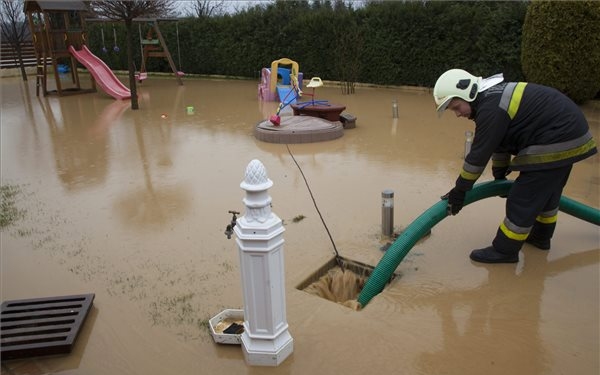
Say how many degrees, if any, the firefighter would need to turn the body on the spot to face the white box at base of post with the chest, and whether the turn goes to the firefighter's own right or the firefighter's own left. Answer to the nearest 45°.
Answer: approximately 45° to the firefighter's own left

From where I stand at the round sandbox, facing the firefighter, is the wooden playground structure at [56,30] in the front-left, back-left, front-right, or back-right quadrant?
back-right

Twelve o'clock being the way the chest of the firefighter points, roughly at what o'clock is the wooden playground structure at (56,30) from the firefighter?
The wooden playground structure is roughly at 1 o'clock from the firefighter.

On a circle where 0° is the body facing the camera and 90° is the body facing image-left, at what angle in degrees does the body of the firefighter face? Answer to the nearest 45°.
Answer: approximately 90°

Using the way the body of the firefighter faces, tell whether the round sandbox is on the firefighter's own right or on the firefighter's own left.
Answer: on the firefighter's own right

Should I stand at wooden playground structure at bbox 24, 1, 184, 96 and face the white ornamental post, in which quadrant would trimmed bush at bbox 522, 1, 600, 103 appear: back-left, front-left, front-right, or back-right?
front-left

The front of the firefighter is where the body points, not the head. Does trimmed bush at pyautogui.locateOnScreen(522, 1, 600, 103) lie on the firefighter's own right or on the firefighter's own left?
on the firefighter's own right

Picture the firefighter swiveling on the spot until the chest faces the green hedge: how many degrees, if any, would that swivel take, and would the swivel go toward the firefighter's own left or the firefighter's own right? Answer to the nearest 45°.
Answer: approximately 90° to the firefighter's own right

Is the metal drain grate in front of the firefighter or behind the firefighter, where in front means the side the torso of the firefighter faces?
in front

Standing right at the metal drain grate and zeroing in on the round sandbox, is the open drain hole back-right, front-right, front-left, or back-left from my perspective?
front-right
